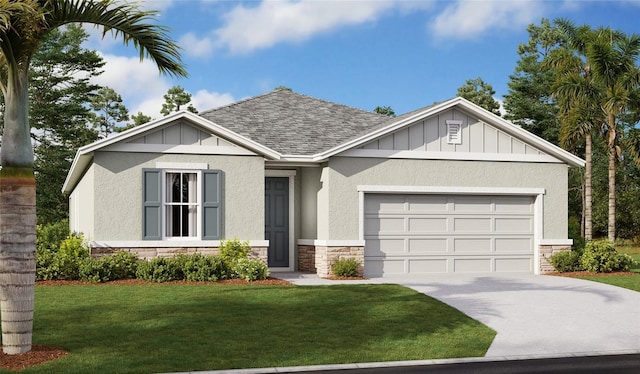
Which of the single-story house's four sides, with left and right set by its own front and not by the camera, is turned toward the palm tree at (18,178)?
front

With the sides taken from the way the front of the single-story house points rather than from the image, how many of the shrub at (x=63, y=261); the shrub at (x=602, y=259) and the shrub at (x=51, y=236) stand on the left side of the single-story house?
1

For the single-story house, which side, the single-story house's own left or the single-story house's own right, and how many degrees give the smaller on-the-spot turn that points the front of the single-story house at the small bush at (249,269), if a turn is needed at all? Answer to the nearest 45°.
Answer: approximately 45° to the single-story house's own right

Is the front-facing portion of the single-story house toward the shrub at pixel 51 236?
no

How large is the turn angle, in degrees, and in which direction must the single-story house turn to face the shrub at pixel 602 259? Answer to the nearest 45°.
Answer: approximately 90° to its left

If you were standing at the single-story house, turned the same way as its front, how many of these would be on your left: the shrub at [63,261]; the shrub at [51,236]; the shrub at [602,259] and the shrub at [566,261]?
2

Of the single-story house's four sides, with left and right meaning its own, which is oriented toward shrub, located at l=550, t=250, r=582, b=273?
left

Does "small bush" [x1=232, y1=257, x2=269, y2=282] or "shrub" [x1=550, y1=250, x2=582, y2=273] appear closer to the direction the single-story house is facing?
the small bush

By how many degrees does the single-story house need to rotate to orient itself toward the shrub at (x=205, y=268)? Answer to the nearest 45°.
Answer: approximately 45° to its right

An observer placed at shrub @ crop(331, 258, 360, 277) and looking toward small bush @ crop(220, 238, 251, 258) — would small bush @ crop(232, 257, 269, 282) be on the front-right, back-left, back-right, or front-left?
front-left

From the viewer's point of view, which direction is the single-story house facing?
toward the camera

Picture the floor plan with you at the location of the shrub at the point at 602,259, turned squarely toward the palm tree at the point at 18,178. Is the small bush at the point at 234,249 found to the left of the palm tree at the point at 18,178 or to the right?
right

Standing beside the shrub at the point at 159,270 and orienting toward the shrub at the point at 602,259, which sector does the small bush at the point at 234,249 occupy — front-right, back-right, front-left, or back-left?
front-left
